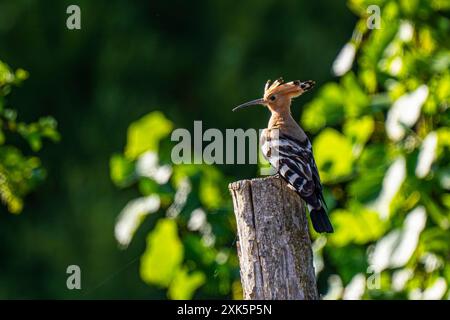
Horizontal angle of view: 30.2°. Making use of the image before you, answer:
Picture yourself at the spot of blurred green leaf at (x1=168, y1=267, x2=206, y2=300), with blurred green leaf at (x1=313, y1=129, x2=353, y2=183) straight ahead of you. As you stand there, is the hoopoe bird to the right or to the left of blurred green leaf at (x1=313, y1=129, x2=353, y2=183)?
right

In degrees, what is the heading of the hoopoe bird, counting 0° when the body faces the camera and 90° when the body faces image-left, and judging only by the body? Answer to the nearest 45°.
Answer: approximately 135°

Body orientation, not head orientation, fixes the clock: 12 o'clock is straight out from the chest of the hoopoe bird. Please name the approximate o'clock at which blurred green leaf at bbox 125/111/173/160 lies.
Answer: The blurred green leaf is roughly at 12 o'clock from the hoopoe bird.

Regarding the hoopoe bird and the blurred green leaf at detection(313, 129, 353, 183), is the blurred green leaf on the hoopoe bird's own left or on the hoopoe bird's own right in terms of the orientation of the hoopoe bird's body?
on the hoopoe bird's own right
